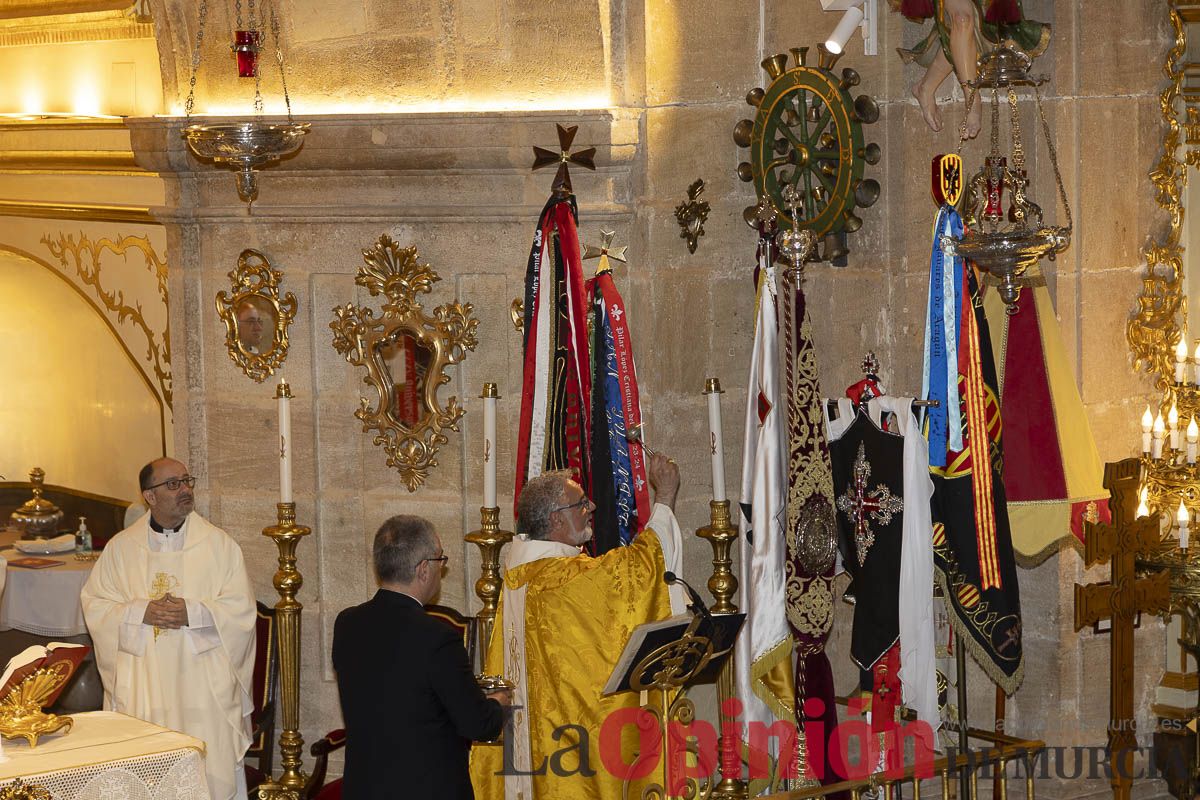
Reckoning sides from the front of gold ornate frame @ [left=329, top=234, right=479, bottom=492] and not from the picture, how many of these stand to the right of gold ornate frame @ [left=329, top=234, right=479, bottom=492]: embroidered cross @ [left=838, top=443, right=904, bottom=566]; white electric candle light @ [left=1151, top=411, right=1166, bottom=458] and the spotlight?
0

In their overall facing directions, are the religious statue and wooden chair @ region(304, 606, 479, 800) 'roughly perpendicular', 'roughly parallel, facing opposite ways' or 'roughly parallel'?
roughly parallel

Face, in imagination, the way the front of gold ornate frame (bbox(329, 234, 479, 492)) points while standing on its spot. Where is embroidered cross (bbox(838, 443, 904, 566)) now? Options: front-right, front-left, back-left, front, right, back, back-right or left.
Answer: front-left

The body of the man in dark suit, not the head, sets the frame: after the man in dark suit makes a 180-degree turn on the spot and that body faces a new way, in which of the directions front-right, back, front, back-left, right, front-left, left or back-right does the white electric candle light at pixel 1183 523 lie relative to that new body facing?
back-left

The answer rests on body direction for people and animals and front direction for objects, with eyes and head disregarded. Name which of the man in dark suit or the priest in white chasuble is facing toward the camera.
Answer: the priest in white chasuble

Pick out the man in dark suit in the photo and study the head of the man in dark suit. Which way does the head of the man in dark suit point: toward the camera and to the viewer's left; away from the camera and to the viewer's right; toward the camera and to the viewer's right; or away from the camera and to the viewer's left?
away from the camera and to the viewer's right

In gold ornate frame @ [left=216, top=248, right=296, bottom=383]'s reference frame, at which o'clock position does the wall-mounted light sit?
The wall-mounted light is roughly at 10 o'clock from the gold ornate frame.

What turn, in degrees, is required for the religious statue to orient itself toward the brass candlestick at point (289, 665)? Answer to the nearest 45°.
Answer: approximately 90° to its right

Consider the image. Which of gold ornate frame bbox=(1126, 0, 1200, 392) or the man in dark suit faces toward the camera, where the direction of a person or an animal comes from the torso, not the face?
the gold ornate frame

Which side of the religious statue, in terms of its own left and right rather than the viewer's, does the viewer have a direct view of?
front

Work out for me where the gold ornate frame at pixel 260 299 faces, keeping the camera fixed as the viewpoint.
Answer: facing the viewer

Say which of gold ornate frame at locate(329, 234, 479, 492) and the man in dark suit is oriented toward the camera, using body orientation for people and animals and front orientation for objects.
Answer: the gold ornate frame

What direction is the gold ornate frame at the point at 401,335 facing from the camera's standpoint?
toward the camera

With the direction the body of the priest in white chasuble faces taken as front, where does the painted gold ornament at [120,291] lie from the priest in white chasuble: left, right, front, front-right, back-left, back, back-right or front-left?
back
